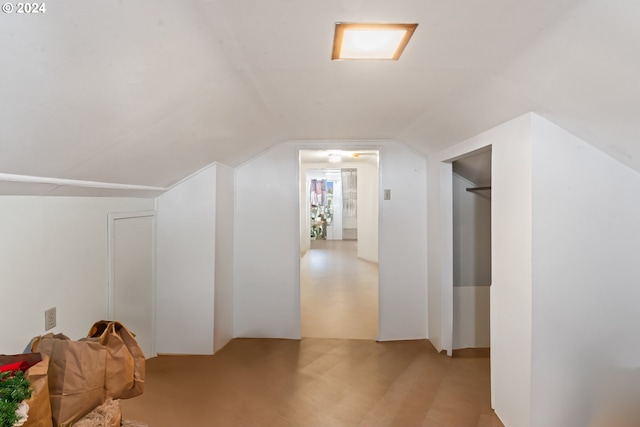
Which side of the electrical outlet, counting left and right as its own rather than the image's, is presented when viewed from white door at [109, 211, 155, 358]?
left

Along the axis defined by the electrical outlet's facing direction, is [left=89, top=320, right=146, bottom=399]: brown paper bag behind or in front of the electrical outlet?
in front

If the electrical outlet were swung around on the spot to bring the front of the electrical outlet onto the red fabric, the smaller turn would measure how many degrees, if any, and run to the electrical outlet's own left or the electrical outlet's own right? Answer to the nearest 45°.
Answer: approximately 45° to the electrical outlet's own right

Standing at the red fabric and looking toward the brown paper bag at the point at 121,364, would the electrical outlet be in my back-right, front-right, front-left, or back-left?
front-left

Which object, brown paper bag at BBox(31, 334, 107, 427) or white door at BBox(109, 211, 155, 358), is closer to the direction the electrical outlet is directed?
the brown paper bag

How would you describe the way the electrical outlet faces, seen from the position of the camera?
facing the viewer and to the right of the viewer

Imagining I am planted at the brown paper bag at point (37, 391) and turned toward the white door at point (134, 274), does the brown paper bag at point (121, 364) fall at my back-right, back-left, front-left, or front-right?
front-right

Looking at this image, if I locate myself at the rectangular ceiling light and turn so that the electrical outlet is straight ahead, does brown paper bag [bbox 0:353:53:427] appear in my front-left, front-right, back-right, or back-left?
front-left

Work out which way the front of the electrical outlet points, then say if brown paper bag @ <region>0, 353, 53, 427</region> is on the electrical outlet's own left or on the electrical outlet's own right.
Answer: on the electrical outlet's own right

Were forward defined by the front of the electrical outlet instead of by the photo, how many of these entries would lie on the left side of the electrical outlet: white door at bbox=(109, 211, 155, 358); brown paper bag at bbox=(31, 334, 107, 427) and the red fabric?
1

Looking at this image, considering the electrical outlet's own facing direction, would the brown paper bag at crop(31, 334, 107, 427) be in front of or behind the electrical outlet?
in front

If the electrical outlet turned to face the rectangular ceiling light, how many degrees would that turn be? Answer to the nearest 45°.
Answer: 0° — it already faces it

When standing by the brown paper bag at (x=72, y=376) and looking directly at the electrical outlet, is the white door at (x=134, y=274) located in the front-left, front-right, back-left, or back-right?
front-right

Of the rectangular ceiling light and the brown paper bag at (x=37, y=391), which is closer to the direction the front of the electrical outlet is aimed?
the rectangular ceiling light
